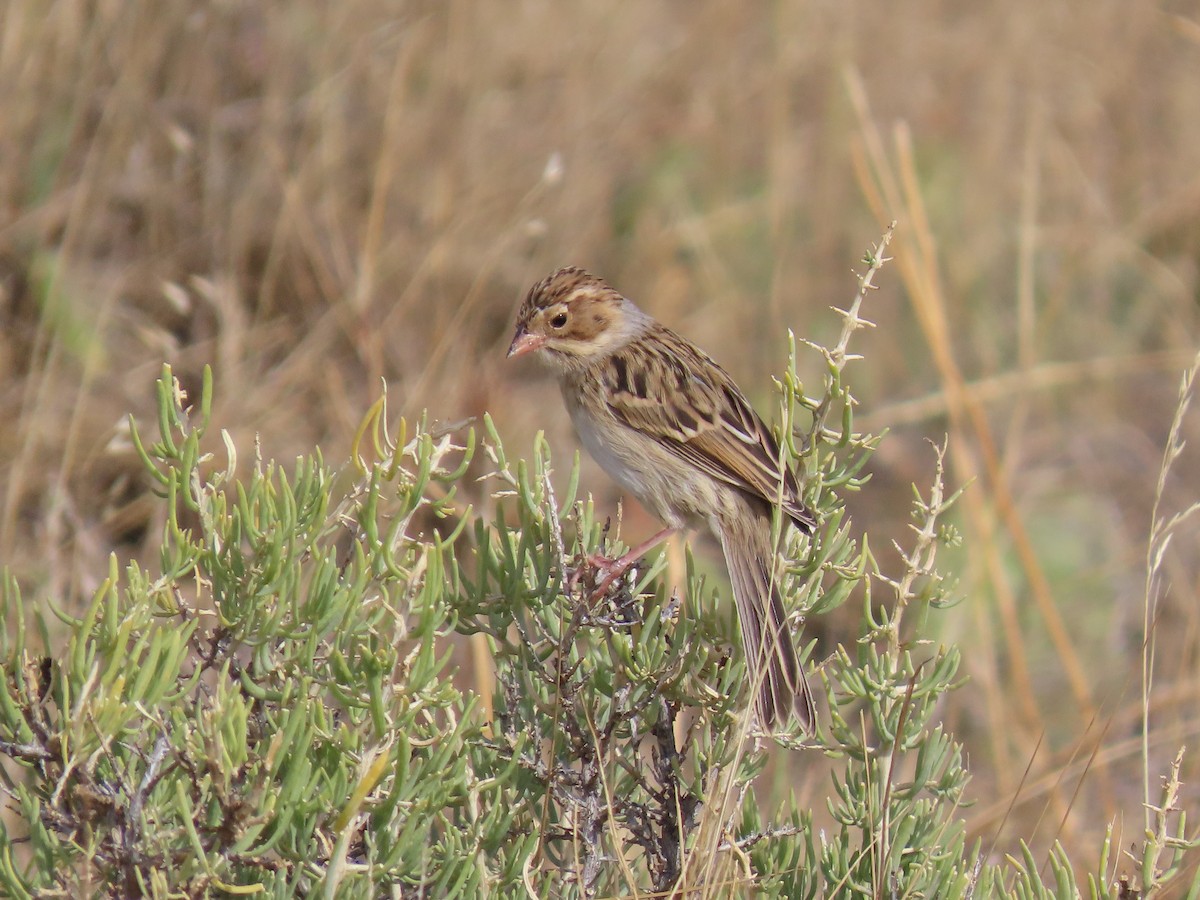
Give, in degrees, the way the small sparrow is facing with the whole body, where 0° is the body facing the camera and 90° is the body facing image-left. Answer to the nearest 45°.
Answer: approximately 90°
